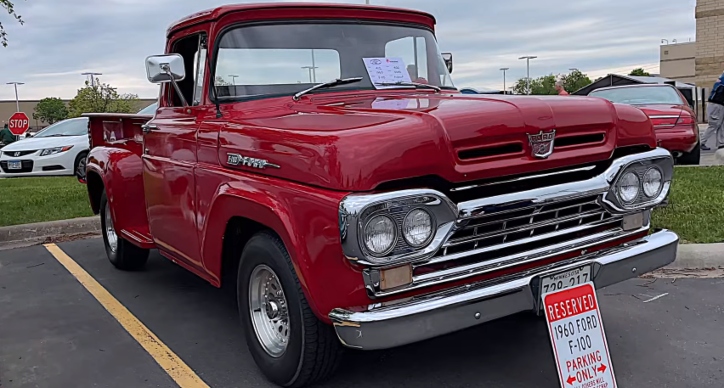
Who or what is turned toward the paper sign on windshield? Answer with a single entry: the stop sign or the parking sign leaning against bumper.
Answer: the stop sign

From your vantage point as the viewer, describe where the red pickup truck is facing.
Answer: facing the viewer and to the right of the viewer

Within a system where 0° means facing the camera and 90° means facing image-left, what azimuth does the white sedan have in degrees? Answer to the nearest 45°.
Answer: approximately 45°

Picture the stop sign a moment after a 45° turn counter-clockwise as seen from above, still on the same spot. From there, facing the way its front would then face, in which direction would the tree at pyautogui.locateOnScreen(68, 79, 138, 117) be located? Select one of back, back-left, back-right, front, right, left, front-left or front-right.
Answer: back-left

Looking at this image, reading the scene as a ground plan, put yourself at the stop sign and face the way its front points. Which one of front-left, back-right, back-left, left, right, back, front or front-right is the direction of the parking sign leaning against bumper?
front

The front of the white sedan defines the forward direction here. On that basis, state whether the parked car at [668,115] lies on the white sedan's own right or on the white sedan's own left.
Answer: on the white sedan's own left

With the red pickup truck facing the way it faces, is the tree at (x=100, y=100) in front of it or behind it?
behind

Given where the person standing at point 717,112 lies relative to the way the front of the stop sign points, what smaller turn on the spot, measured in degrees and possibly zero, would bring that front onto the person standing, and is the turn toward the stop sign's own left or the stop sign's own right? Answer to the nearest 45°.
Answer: approximately 45° to the stop sign's own left

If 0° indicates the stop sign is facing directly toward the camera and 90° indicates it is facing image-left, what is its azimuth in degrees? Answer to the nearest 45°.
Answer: approximately 0°

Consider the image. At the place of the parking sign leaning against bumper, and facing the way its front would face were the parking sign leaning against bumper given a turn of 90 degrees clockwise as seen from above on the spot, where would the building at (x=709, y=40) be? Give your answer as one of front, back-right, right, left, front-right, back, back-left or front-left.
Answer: right

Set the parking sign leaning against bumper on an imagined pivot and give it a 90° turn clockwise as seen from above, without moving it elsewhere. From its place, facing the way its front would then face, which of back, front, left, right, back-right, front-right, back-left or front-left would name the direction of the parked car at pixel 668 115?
right

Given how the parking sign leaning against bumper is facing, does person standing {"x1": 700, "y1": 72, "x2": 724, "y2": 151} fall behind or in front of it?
behind

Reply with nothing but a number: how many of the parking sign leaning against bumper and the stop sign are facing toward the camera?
2
